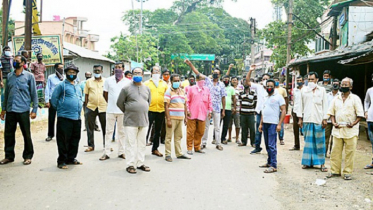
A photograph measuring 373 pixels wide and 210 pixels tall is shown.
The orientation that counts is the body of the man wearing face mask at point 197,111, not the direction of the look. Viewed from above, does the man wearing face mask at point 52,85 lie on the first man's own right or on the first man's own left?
on the first man's own right

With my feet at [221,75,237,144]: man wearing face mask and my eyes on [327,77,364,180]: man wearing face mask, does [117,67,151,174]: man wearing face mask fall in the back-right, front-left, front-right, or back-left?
front-right

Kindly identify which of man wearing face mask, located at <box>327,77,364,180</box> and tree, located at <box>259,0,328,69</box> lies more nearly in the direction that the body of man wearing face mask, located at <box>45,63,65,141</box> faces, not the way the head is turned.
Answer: the man wearing face mask

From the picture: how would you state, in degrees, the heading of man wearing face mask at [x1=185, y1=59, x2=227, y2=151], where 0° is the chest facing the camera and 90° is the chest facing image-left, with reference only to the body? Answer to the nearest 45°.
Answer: approximately 0°

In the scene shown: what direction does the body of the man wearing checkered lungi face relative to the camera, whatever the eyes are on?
toward the camera

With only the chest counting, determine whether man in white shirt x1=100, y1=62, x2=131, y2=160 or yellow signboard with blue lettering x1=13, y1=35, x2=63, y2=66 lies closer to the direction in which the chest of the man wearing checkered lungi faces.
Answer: the man in white shirt

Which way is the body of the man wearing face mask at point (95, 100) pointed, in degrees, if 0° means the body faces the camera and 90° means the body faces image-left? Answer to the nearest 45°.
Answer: approximately 0°

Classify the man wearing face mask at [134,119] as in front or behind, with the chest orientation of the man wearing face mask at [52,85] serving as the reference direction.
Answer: in front

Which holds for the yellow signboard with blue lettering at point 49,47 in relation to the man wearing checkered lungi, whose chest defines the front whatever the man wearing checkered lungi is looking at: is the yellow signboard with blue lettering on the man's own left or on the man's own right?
on the man's own right

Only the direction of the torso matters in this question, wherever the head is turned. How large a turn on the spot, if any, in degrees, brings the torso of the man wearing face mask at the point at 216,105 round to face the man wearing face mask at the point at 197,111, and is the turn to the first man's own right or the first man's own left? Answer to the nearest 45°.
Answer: approximately 45° to the first man's own right

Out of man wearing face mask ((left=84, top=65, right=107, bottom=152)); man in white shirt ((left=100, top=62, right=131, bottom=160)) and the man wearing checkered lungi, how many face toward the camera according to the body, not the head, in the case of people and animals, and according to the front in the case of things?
3

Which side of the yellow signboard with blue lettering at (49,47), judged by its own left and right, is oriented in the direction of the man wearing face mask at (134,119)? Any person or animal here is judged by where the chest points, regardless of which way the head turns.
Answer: front

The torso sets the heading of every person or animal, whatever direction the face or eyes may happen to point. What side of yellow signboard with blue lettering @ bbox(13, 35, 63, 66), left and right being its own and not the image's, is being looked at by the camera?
front

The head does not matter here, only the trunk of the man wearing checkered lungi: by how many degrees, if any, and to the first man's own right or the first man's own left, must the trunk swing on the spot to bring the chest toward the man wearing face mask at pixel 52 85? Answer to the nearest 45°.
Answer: approximately 90° to the first man's own right
